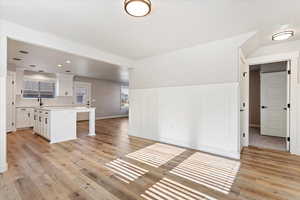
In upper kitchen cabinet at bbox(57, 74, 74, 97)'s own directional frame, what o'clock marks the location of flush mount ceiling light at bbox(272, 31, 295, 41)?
The flush mount ceiling light is roughly at 11 o'clock from the upper kitchen cabinet.

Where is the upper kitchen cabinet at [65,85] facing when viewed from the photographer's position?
facing the viewer

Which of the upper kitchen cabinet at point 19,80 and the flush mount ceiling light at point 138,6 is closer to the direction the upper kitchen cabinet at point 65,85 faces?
the flush mount ceiling light

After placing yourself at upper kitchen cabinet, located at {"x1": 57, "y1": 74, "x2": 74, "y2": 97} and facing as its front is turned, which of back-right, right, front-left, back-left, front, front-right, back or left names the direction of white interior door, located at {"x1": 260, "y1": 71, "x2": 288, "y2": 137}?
front-left

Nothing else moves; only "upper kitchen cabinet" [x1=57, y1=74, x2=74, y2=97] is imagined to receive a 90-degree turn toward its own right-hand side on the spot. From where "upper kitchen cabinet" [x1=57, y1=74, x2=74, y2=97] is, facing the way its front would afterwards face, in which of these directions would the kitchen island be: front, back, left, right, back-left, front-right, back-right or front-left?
left

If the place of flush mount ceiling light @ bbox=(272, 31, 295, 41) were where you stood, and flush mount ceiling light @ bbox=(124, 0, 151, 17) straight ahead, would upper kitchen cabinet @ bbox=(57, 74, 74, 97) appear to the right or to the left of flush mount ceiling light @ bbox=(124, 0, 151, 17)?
right

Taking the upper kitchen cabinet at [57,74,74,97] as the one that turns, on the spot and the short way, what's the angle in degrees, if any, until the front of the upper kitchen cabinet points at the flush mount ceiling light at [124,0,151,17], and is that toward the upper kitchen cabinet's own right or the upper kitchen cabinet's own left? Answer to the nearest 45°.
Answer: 0° — it already faces it

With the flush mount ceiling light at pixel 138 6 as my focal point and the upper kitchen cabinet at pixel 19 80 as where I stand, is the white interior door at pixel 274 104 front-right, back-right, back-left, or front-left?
front-left
